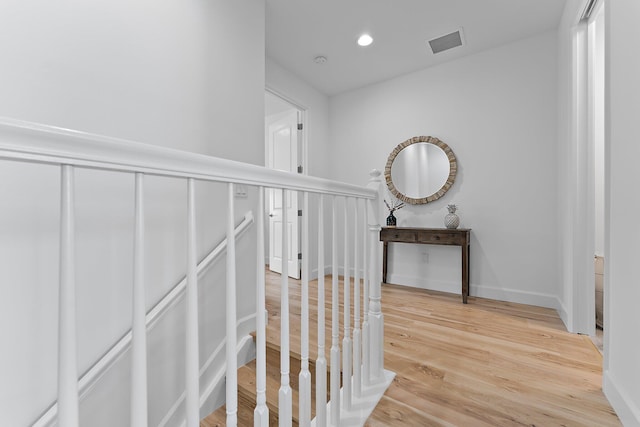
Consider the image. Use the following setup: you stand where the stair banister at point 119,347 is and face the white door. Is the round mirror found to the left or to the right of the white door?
right

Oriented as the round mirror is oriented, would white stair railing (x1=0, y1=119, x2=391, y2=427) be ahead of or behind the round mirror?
ahead

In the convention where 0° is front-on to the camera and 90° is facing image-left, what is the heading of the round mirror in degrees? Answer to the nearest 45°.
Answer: approximately 0°

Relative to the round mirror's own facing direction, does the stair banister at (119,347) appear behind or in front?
in front

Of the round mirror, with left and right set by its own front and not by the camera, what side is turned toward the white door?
right
